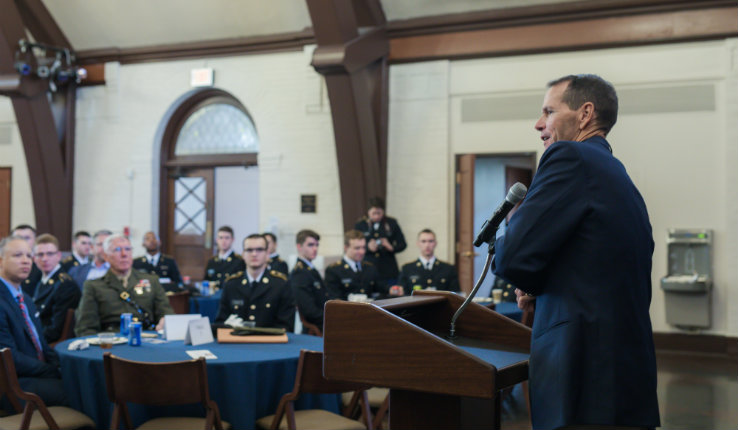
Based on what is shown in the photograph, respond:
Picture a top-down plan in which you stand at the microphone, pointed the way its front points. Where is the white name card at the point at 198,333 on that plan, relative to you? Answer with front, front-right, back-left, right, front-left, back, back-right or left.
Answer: back-left

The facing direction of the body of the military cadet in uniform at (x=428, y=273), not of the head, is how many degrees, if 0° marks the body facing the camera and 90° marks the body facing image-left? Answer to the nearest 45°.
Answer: approximately 0°

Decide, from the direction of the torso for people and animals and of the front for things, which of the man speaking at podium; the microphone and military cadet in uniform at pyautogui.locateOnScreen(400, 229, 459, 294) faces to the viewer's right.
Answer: the microphone

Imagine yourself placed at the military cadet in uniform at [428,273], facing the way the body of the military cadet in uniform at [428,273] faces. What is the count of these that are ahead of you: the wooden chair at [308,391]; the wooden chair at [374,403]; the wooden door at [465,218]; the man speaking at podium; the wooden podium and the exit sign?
4

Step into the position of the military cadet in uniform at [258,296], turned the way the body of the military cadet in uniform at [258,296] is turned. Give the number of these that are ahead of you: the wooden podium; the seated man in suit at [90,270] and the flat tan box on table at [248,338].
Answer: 2

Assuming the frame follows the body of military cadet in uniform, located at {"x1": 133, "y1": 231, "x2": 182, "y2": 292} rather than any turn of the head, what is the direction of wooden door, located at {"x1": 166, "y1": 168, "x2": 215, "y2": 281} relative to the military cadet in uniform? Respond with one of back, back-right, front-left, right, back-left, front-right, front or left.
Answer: back

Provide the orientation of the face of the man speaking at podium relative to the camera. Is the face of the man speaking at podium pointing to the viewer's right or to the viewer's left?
to the viewer's left

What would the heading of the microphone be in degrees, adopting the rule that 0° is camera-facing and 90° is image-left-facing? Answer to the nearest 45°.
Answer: approximately 270°

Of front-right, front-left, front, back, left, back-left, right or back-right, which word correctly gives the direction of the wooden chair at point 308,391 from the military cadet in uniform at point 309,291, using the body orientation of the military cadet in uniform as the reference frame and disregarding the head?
front-right

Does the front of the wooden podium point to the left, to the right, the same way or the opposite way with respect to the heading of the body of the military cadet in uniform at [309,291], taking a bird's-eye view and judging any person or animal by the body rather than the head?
the opposite way

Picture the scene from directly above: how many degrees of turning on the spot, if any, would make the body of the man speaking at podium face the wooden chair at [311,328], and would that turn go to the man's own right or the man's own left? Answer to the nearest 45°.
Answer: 0° — they already face it

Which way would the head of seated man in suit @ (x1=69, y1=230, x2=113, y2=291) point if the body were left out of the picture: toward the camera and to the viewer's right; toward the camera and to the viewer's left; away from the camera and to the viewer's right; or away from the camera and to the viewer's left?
toward the camera and to the viewer's right

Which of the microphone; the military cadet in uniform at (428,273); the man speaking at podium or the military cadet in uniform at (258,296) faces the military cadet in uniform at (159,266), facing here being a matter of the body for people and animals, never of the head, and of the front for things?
the man speaking at podium

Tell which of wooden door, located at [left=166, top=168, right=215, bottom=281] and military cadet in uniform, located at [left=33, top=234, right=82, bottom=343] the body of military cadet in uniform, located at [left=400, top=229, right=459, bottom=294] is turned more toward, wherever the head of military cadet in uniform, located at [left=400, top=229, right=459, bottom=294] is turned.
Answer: the military cadet in uniform

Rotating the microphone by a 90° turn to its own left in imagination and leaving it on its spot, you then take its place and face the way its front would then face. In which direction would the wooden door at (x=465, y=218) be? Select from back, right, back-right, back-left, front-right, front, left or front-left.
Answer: front
